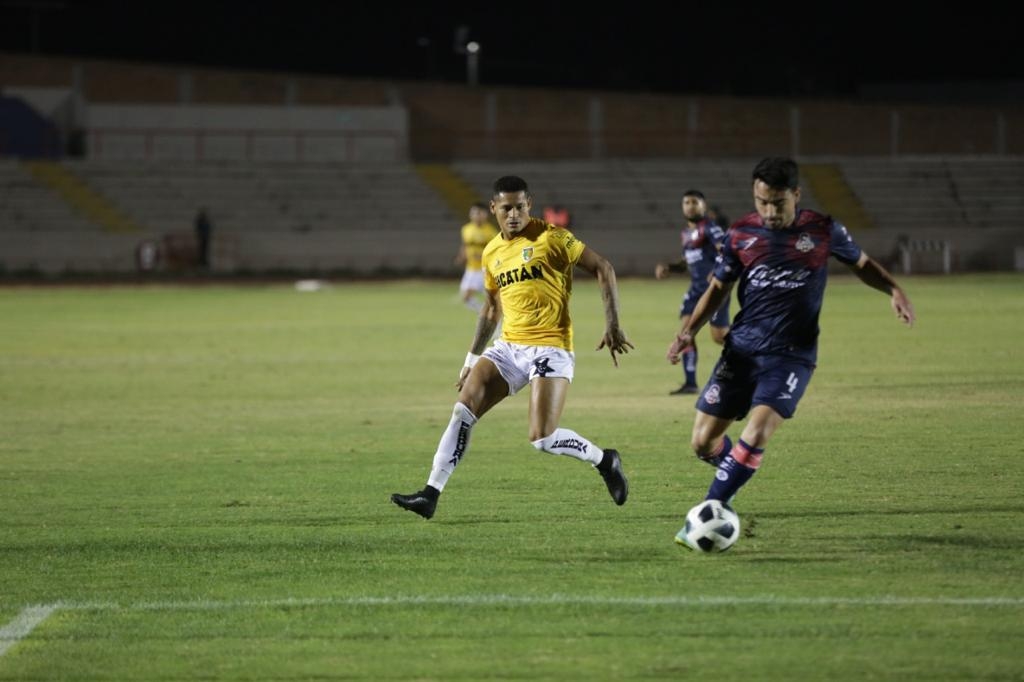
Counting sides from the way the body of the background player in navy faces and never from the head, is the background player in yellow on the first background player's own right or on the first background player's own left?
on the first background player's own right

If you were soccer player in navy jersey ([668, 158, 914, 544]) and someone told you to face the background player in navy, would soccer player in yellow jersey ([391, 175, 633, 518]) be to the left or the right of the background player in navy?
left

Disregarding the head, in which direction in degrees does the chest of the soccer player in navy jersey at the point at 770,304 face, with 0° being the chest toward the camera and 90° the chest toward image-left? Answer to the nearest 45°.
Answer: approximately 0°

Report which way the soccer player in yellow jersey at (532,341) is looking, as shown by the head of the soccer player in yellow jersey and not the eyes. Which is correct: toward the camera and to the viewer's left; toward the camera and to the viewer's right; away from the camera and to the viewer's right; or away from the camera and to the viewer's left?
toward the camera and to the viewer's right

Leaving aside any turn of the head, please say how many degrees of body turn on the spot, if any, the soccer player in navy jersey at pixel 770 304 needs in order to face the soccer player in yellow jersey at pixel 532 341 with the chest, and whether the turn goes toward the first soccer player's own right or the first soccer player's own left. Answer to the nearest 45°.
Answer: approximately 135° to the first soccer player's own right

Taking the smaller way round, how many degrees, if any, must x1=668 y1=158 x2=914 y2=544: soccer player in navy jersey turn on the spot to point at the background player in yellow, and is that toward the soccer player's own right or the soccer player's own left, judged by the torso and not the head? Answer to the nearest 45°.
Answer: approximately 180°

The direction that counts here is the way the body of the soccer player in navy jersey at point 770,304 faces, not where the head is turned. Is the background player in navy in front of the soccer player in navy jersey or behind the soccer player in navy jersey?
behind
